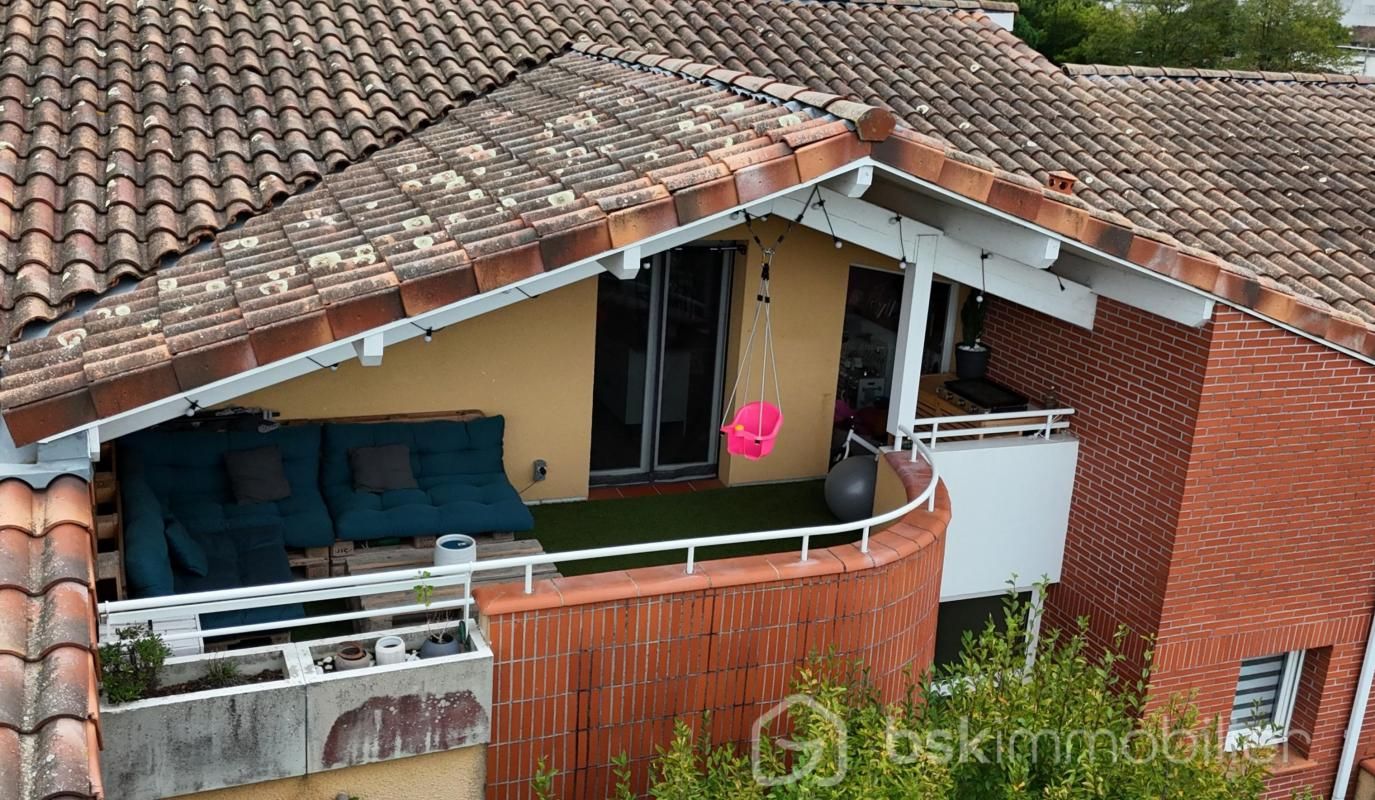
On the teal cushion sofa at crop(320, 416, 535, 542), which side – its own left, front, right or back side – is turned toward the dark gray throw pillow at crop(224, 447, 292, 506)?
right

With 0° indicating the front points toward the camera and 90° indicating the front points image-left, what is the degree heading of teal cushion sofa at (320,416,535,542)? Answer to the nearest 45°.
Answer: approximately 0°

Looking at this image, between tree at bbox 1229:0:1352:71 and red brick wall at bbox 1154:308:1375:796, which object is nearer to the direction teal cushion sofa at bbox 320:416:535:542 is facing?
the red brick wall

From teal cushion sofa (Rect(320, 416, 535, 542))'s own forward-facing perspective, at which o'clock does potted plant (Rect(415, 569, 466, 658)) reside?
The potted plant is roughly at 12 o'clock from the teal cushion sofa.

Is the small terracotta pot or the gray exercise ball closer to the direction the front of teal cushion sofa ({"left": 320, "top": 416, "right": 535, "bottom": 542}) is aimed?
the small terracotta pot

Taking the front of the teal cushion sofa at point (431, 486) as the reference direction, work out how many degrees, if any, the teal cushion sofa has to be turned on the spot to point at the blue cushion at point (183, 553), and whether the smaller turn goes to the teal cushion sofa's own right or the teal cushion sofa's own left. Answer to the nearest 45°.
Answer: approximately 45° to the teal cushion sofa's own right

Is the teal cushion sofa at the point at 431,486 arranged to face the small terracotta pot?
yes

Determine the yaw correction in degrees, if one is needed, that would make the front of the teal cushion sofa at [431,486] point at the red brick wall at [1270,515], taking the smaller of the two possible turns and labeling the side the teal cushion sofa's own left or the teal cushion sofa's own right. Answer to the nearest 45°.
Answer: approximately 90° to the teal cushion sofa's own left

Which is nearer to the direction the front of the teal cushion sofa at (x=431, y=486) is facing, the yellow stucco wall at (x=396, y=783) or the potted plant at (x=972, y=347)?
the yellow stucco wall

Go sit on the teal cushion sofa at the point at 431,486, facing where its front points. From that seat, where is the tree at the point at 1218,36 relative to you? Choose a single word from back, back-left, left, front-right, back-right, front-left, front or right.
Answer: back-left

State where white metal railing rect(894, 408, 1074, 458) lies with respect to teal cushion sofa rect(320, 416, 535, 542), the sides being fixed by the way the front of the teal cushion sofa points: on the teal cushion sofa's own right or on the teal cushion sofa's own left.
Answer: on the teal cushion sofa's own left

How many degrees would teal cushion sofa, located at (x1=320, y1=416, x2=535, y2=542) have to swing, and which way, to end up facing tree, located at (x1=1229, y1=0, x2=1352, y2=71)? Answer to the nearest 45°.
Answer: approximately 135° to its left
